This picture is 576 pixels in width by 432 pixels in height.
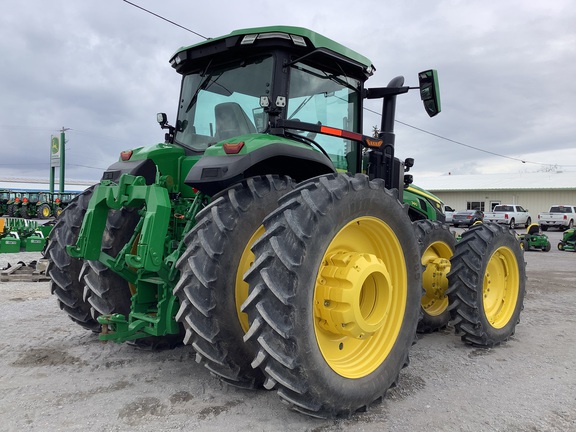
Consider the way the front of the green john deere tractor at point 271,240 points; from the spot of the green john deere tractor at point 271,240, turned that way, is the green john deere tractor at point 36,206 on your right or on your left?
on your left

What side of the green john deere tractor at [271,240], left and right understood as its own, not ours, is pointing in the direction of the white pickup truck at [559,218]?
front

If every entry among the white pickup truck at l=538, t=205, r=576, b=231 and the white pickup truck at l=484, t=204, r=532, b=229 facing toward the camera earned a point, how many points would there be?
0

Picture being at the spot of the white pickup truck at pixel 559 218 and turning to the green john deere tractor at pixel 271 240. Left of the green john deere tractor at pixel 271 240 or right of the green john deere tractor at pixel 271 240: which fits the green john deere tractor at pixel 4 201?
right

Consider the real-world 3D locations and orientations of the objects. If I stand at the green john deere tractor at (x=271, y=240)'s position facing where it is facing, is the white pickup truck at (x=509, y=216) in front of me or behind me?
in front

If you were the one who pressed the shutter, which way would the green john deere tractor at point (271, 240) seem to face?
facing away from the viewer and to the right of the viewer

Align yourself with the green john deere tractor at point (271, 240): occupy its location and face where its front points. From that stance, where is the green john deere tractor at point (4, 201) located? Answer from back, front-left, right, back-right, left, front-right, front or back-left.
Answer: left
